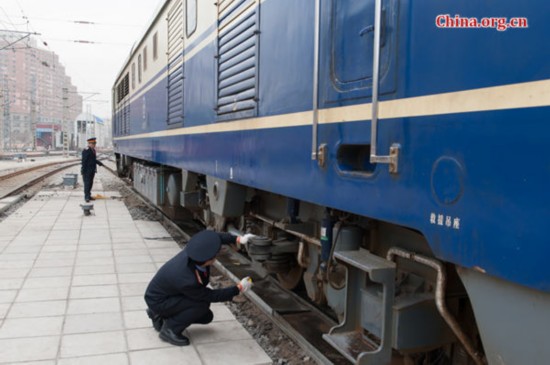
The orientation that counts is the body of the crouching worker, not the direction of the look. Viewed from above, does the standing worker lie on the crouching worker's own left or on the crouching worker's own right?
on the crouching worker's own left

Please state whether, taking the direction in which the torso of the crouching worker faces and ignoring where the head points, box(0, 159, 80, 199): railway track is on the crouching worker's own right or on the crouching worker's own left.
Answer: on the crouching worker's own left

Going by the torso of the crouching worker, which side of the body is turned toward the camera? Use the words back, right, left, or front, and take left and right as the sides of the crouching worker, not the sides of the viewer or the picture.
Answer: right
